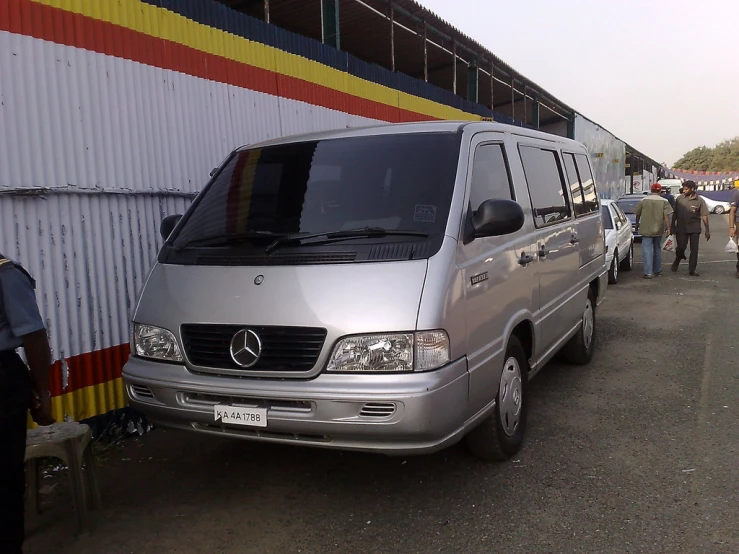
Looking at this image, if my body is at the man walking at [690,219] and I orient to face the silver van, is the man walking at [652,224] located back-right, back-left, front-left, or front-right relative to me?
front-right

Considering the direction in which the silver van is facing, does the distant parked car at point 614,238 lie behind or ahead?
behind

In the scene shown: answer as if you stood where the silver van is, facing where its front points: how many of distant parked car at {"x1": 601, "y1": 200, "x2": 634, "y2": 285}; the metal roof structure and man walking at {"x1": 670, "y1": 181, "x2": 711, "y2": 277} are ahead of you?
0

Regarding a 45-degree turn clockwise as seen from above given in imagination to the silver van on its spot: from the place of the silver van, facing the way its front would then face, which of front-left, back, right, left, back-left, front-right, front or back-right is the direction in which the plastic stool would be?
front

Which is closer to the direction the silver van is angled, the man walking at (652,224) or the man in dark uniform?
the man in dark uniform

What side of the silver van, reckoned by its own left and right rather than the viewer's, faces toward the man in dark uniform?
front

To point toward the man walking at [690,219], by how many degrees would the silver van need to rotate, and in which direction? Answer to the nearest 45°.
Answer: approximately 180°

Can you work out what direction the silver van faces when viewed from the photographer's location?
facing the viewer and to the left of the viewer

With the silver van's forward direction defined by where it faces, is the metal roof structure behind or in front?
behind
